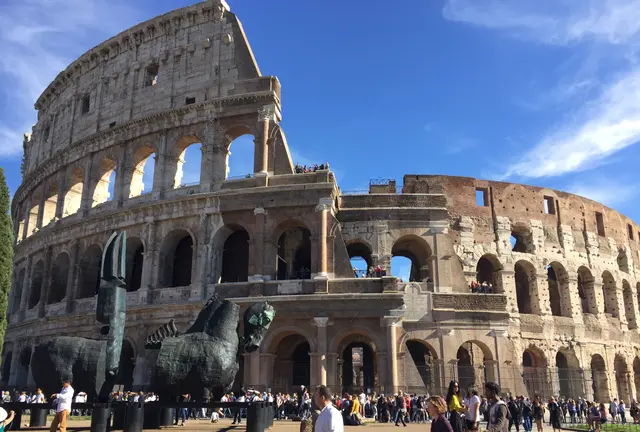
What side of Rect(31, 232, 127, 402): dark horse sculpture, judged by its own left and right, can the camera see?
right

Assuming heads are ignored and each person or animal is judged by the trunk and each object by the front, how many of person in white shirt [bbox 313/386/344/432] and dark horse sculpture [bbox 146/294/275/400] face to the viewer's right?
1

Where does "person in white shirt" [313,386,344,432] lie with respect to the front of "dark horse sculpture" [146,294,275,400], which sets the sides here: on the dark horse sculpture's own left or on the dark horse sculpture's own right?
on the dark horse sculpture's own right

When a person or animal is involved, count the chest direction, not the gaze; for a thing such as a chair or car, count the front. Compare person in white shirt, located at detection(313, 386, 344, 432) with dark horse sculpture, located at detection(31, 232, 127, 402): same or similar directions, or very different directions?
very different directions

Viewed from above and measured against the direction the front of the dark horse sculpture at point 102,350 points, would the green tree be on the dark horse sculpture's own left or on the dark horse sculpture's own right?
on the dark horse sculpture's own left

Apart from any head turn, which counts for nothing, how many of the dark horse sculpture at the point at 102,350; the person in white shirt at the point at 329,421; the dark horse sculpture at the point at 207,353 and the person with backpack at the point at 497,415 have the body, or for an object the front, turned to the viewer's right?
2

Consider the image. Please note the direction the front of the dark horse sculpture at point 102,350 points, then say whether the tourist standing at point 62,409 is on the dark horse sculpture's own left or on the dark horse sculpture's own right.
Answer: on the dark horse sculpture's own right

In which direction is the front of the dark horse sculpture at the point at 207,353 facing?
to the viewer's right
